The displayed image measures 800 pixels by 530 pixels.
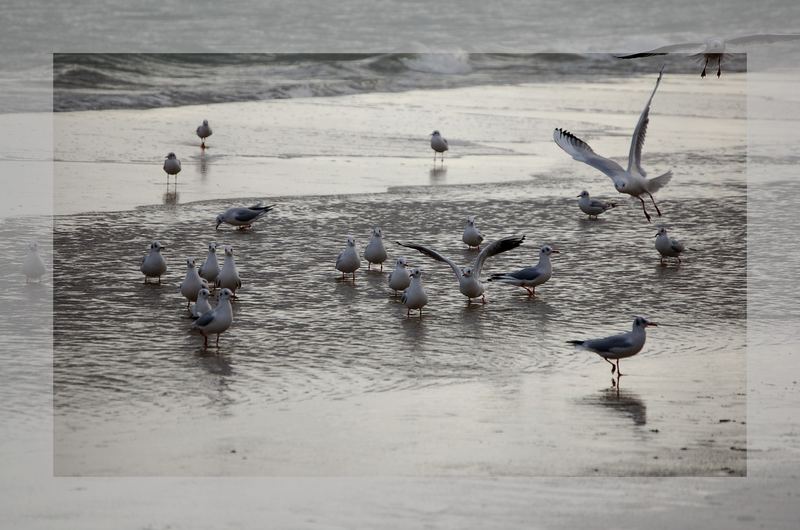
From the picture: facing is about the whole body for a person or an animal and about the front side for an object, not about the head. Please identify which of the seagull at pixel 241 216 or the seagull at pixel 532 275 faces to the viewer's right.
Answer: the seagull at pixel 532 275

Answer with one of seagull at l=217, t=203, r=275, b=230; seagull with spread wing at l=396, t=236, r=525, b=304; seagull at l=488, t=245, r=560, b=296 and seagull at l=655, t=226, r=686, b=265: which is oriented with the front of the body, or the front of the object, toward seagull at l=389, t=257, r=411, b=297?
seagull at l=655, t=226, r=686, b=265

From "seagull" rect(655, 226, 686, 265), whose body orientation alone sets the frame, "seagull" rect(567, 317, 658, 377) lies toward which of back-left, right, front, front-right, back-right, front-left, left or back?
front-left

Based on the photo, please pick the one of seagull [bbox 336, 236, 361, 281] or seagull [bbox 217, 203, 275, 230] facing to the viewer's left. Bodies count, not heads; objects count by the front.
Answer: seagull [bbox 217, 203, 275, 230]

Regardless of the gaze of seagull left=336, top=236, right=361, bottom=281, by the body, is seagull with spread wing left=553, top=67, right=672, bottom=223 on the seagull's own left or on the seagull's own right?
on the seagull's own left

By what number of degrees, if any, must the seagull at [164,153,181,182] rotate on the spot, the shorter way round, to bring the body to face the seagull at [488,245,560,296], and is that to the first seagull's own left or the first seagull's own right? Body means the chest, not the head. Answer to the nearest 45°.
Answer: approximately 45° to the first seagull's own left

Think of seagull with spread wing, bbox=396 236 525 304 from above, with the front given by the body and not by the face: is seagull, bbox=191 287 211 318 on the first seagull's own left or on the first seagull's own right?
on the first seagull's own right

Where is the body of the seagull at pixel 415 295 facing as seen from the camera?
toward the camera

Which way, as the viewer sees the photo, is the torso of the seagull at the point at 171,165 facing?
toward the camera

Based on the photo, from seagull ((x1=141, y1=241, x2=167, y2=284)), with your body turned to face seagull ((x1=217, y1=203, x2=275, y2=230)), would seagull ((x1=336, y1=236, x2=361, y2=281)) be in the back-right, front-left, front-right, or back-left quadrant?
front-right

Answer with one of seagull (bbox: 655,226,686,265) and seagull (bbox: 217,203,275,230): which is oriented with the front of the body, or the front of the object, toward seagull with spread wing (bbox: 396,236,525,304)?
seagull (bbox: 655,226,686,265)

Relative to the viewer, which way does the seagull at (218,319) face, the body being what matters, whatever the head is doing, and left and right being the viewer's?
facing the viewer and to the right of the viewer

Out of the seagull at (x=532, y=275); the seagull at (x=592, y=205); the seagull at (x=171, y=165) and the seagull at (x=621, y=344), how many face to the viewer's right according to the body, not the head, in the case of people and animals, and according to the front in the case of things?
2

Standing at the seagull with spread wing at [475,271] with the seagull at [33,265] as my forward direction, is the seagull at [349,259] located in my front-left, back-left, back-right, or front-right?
front-right

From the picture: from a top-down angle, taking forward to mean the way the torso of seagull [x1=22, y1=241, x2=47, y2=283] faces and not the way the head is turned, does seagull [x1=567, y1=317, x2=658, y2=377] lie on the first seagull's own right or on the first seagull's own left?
on the first seagull's own left

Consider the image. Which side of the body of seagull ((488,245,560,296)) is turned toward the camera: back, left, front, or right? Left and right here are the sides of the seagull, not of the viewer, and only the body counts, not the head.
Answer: right

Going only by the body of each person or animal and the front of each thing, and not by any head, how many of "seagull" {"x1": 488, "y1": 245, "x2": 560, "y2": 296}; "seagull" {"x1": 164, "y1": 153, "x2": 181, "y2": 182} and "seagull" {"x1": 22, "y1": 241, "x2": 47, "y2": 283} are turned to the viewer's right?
1
